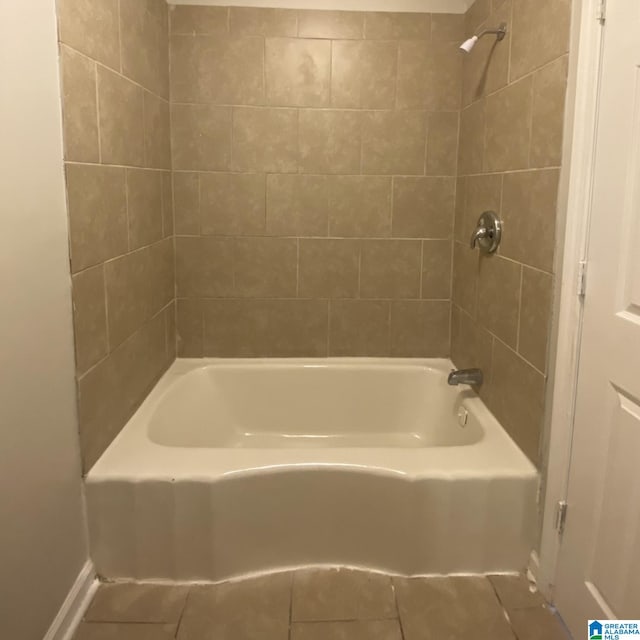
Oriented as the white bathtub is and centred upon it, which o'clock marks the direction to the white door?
The white door is roughly at 10 o'clock from the white bathtub.

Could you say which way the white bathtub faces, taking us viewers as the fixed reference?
facing the viewer
